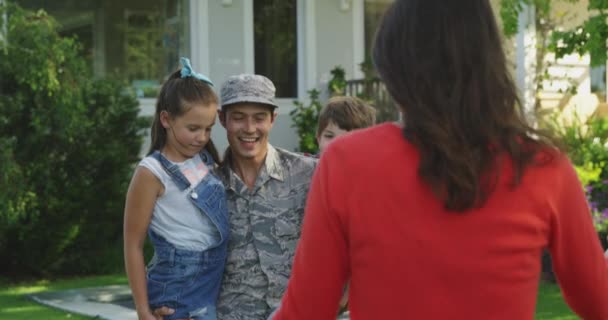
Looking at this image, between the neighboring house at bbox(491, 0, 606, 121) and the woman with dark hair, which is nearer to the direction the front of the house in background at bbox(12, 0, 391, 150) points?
the woman with dark hair

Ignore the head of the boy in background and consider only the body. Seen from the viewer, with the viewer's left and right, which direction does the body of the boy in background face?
facing the viewer and to the left of the viewer

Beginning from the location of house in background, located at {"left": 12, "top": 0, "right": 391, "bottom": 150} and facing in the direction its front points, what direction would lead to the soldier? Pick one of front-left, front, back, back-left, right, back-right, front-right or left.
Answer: front

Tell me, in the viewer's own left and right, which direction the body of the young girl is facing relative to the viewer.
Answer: facing the viewer and to the right of the viewer

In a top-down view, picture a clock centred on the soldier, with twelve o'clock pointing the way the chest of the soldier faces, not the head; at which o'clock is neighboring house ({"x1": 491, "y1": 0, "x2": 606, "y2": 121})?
The neighboring house is roughly at 7 o'clock from the soldier.

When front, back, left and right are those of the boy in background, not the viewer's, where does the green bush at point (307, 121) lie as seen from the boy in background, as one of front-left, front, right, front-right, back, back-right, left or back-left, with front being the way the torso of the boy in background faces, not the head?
back-right

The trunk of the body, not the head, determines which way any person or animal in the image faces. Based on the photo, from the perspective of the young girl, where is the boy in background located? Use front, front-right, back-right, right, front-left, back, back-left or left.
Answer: left

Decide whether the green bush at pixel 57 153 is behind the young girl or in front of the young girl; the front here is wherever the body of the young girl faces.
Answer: behind

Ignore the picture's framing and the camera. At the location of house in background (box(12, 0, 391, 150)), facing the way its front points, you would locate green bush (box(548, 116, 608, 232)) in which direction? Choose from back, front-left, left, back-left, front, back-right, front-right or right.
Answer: front-left

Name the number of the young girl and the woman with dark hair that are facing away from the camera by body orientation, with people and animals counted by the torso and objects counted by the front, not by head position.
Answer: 1

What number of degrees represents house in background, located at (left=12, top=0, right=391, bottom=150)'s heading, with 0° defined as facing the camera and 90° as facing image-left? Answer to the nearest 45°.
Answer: approximately 0°

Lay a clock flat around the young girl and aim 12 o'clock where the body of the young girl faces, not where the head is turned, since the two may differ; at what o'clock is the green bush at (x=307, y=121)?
The green bush is roughly at 8 o'clock from the young girl.

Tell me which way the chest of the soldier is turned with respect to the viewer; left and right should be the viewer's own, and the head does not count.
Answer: facing the viewer

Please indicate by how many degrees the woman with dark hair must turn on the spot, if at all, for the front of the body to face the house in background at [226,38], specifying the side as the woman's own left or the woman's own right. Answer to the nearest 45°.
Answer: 0° — they already face it

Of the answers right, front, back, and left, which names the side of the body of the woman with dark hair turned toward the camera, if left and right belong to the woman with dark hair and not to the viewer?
back

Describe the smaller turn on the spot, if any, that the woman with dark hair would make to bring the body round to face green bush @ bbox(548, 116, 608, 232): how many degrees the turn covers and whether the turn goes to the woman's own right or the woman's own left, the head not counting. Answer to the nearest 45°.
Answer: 0° — they already face it
